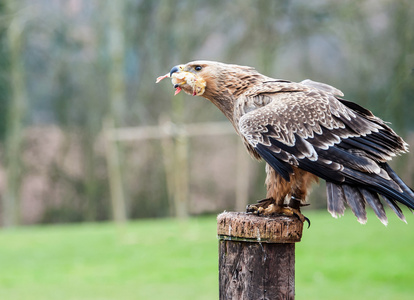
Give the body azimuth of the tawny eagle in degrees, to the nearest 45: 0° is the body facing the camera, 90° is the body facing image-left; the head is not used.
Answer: approximately 90°

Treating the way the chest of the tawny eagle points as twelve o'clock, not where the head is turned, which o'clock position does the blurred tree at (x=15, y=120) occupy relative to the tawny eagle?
The blurred tree is roughly at 2 o'clock from the tawny eagle.
